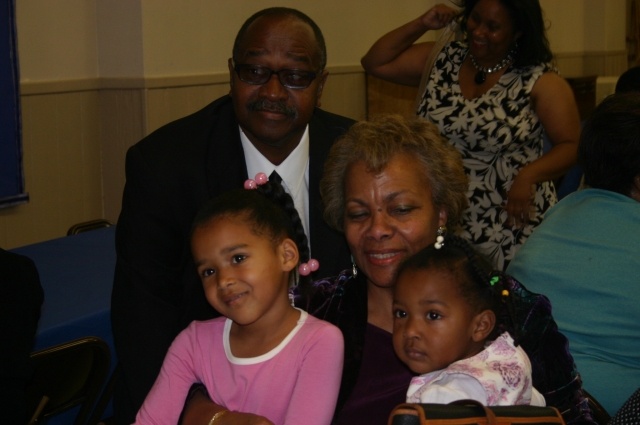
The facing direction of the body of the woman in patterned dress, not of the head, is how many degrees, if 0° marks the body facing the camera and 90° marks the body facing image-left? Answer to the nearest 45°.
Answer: approximately 45°

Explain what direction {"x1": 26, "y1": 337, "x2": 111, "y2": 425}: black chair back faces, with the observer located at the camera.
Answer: facing away from the viewer and to the left of the viewer

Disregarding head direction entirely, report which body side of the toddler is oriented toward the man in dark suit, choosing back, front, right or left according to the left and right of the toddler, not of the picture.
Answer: right

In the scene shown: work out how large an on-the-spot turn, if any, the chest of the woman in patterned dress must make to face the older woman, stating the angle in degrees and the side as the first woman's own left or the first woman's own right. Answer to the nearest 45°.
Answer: approximately 45° to the first woman's own left

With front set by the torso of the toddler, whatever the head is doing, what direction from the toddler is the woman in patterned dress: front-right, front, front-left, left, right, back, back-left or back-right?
back-right

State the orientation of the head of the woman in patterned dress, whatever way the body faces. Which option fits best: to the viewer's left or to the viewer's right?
to the viewer's left

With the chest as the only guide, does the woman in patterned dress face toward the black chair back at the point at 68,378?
yes
